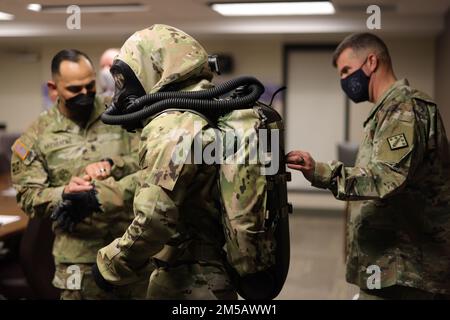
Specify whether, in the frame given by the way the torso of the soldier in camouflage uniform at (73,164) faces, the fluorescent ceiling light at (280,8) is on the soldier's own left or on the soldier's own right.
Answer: on the soldier's own left

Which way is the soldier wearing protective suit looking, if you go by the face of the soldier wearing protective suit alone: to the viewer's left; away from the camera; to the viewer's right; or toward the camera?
to the viewer's left

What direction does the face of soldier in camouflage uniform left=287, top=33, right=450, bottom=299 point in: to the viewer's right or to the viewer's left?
to the viewer's left

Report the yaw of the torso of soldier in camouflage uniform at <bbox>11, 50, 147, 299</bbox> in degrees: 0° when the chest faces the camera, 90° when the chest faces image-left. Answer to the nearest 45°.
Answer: approximately 315°

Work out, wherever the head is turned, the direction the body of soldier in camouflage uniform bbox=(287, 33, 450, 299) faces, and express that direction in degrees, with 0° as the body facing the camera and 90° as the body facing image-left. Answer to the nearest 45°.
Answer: approximately 90°

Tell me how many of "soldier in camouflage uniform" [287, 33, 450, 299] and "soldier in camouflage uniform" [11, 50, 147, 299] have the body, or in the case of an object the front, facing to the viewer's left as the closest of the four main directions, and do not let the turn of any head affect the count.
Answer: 1

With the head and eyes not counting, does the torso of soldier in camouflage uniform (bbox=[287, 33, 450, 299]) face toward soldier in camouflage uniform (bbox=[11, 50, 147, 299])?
yes
